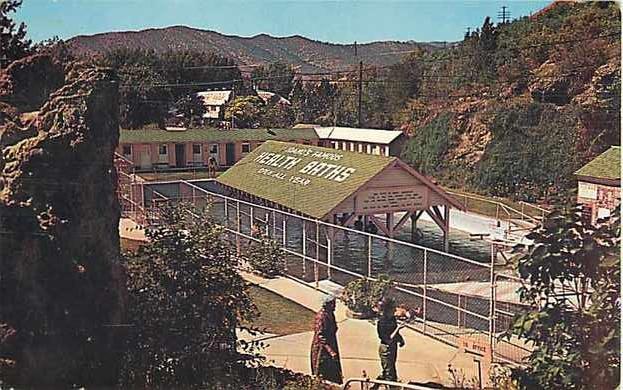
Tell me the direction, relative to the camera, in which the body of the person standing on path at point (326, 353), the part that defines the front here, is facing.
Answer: to the viewer's right

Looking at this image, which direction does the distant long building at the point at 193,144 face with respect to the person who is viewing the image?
facing the viewer

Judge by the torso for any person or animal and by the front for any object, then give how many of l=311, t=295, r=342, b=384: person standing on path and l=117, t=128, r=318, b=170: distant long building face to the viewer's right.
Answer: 1

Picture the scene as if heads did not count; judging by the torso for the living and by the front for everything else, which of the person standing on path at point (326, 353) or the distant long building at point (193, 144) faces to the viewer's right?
the person standing on path

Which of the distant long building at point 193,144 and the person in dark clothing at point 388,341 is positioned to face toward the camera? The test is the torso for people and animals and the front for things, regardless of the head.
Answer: the distant long building

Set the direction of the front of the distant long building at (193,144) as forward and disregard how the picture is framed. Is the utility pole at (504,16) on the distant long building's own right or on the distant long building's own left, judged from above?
on the distant long building's own left

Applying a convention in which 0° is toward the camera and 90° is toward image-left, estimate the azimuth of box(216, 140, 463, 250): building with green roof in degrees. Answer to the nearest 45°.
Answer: approximately 315°

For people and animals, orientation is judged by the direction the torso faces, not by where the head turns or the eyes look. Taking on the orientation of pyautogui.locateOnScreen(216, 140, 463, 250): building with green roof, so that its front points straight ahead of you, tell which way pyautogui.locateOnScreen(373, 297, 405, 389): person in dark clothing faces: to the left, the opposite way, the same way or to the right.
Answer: to the left

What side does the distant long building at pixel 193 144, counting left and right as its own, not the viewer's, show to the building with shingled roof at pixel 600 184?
left
